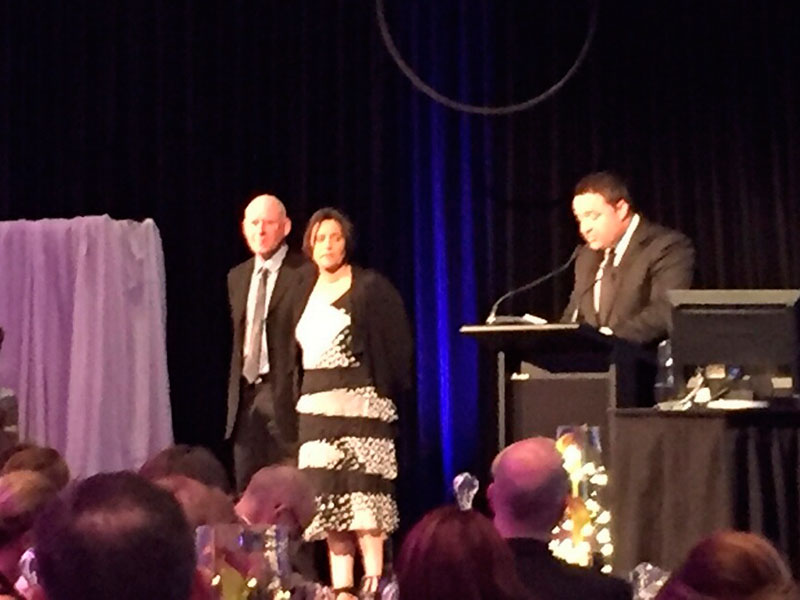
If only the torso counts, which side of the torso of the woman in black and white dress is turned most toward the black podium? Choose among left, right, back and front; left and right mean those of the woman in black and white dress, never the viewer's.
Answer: left

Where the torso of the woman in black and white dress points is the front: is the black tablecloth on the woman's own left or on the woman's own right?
on the woman's own left

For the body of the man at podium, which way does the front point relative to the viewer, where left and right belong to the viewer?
facing the viewer and to the left of the viewer

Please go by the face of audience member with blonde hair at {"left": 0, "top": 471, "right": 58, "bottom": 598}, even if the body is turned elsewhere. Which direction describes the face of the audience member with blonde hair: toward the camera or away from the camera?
away from the camera

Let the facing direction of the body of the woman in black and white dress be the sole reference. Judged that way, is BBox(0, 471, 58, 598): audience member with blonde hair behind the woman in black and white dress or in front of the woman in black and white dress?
in front

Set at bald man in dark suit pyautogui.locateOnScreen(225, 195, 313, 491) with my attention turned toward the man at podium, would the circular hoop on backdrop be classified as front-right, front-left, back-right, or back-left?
front-left

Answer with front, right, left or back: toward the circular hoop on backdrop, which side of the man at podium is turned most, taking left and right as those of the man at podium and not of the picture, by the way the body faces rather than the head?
right

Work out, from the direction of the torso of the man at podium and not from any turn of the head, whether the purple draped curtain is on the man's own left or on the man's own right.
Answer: on the man's own right

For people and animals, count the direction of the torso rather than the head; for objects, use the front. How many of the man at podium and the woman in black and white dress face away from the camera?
0

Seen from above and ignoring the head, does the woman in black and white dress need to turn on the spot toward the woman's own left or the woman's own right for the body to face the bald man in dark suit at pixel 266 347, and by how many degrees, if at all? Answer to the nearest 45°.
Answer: approximately 90° to the woman's own right

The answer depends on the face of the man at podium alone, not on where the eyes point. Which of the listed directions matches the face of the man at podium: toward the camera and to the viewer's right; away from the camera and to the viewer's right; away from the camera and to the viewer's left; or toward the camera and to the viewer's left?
toward the camera and to the viewer's left

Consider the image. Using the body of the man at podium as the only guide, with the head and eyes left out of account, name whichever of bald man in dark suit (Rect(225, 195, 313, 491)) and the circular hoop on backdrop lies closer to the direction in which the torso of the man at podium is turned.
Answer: the bald man in dark suit

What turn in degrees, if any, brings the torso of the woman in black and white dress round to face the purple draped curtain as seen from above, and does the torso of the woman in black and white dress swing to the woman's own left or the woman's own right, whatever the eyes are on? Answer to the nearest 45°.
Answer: approximately 90° to the woman's own right
